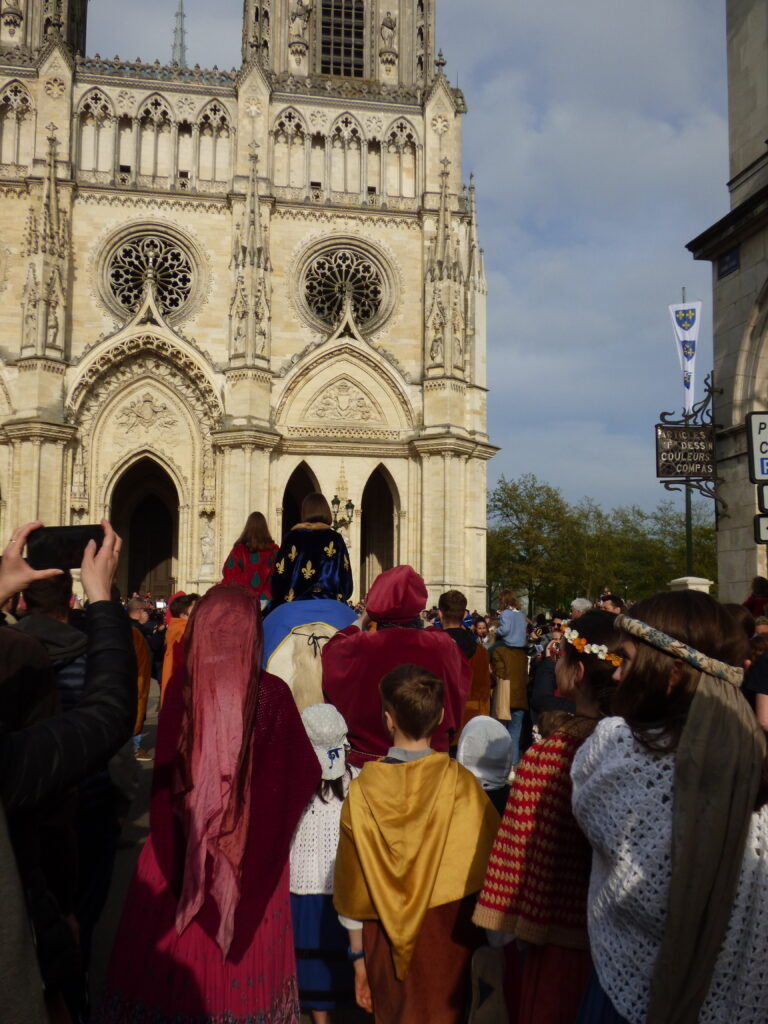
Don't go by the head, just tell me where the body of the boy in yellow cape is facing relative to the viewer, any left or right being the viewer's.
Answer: facing away from the viewer

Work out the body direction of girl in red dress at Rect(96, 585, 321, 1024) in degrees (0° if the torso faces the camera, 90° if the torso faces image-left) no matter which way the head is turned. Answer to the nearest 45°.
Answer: approximately 180°

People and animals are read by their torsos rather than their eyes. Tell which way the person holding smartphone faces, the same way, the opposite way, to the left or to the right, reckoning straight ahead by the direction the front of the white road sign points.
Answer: the opposite way

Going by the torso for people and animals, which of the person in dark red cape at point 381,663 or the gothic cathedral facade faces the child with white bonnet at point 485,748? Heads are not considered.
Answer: the gothic cathedral facade

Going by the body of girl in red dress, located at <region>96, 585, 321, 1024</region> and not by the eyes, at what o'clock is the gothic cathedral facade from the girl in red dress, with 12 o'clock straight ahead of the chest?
The gothic cathedral facade is roughly at 12 o'clock from the girl in red dress.

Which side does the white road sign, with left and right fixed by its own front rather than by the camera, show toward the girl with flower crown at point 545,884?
front

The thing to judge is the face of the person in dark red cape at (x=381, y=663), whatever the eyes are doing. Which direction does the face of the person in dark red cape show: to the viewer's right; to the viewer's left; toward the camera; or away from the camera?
away from the camera

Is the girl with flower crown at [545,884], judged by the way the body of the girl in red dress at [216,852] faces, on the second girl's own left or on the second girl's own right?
on the second girl's own right

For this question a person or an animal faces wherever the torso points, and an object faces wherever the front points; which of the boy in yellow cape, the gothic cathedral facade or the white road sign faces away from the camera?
the boy in yellow cape

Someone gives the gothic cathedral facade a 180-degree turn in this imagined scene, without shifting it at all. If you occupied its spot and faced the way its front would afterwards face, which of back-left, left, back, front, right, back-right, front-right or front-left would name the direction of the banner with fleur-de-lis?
back-right

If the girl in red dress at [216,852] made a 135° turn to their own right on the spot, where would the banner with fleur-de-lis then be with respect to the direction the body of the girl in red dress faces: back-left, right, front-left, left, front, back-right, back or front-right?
left

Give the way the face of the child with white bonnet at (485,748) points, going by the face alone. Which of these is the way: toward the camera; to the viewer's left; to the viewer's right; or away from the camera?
away from the camera

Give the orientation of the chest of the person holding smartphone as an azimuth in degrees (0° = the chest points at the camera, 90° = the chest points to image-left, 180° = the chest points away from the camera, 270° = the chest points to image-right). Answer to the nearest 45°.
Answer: approximately 225°

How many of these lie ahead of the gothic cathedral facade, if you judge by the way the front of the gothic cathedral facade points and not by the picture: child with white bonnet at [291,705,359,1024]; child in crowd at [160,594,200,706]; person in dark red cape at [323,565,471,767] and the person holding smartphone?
4

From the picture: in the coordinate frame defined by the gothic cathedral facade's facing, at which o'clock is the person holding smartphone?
The person holding smartphone is roughly at 12 o'clock from the gothic cathedral facade.

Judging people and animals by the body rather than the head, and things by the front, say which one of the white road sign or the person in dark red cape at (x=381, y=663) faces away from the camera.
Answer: the person in dark red cape

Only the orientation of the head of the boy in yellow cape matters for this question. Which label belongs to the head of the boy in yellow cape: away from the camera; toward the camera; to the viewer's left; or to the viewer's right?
away from the camera
